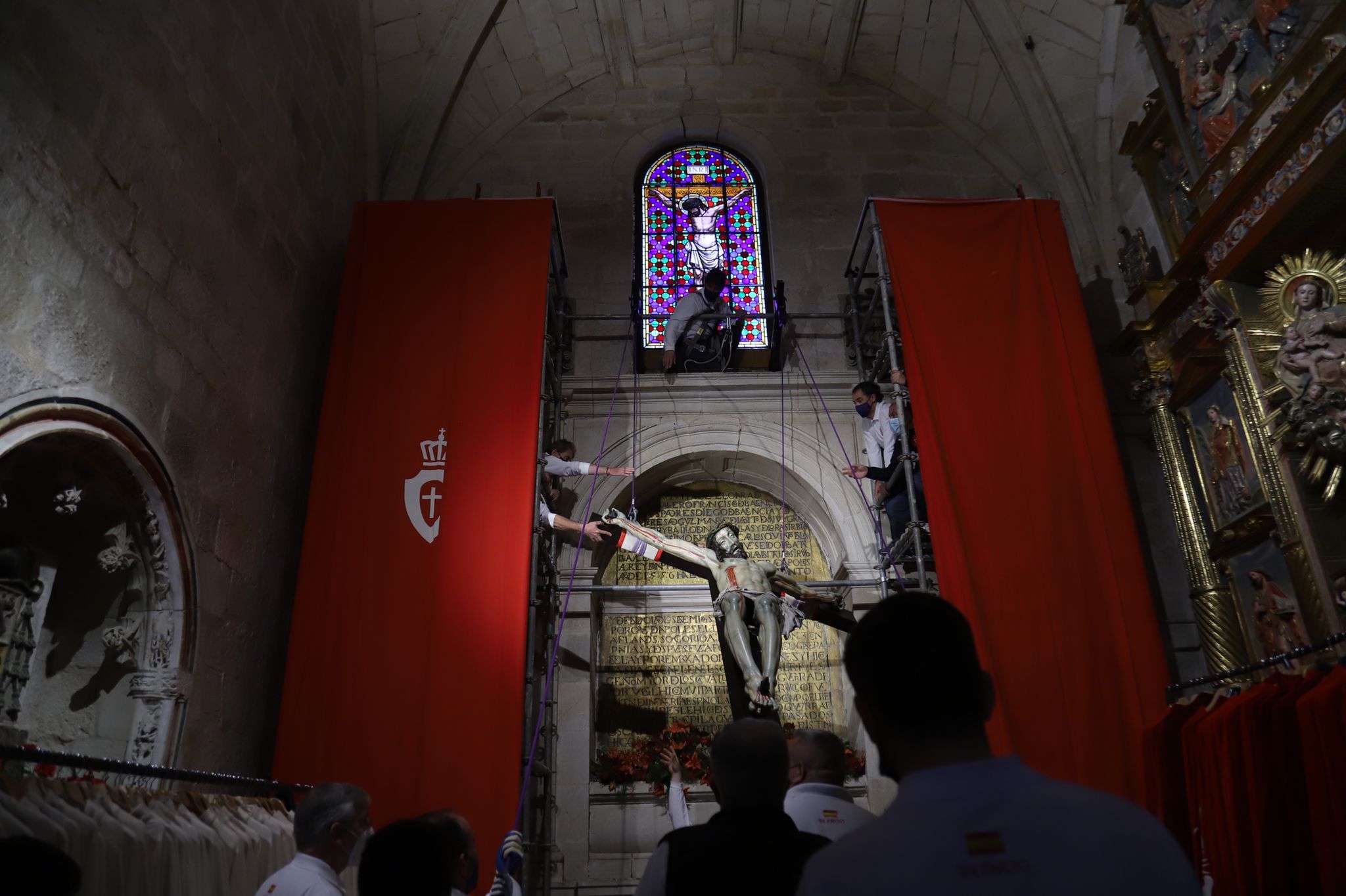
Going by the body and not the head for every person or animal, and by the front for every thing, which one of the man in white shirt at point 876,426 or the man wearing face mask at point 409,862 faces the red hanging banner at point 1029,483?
the man wearing face mask

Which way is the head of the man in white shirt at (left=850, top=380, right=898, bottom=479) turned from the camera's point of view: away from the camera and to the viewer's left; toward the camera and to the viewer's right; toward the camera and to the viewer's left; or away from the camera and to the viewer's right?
toward the camera and to the viewer's left

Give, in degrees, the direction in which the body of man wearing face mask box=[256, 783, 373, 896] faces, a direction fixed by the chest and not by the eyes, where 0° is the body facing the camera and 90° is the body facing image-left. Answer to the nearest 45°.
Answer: approximately 225°

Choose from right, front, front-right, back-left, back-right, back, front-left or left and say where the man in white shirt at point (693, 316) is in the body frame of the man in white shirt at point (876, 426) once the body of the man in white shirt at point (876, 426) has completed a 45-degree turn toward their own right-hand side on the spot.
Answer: front

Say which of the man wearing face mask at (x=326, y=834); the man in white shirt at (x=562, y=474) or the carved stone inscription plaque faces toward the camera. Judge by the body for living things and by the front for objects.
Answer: the carved stone inscription plaque

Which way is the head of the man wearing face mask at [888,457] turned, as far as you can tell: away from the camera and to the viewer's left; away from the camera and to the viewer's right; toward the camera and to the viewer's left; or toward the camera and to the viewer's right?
toward the camera and to the viewer's left

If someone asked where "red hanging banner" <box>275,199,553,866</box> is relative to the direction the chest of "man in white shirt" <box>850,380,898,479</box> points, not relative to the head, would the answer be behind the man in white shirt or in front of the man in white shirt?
in front

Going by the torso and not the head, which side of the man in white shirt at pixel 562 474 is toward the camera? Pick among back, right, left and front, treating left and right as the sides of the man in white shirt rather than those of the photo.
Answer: right

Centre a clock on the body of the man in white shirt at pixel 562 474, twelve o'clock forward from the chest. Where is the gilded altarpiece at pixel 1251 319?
The gilded altarpiece is roughly at 1 o'clock from the man in white shirt.

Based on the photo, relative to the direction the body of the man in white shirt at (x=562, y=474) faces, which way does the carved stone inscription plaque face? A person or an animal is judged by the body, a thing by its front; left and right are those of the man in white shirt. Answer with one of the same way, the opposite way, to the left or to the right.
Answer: to the right

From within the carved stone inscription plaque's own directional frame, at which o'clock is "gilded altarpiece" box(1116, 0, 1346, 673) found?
The gilded altarpiece is roughly at 10 o'clock from the carved stone inscription plaque.

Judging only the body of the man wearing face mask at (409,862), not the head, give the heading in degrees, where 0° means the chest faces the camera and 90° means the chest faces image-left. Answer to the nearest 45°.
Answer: approximately 225°

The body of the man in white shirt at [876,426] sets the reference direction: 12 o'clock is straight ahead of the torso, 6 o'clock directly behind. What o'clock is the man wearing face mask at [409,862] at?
The man wearing face mask is roughly at 11 o'clock from the man in white shirt.

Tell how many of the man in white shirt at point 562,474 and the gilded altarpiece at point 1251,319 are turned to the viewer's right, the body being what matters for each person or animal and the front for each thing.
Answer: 1
